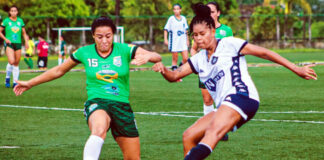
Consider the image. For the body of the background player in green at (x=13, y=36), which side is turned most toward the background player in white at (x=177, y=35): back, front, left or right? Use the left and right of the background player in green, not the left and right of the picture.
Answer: left

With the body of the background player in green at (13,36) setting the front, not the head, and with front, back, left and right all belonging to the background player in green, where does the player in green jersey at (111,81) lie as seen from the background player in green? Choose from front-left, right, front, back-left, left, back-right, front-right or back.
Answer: front

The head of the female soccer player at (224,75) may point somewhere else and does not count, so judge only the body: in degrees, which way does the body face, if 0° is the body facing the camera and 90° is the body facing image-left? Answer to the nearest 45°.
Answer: approximately 45°

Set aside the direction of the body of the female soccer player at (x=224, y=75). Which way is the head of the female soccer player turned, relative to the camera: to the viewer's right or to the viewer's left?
to the viewer's left

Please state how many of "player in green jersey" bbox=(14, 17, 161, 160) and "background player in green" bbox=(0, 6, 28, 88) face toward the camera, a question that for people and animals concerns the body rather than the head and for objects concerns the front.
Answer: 2

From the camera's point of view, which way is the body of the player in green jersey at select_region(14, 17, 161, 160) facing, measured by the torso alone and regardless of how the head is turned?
toward the camera

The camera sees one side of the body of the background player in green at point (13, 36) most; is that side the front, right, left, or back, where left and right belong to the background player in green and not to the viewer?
front

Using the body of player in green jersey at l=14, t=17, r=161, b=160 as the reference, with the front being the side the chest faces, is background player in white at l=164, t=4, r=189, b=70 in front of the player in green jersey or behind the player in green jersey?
behind

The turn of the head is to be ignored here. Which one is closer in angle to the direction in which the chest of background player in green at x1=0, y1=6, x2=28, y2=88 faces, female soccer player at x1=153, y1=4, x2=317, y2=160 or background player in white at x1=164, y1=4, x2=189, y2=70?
the female soccer player
